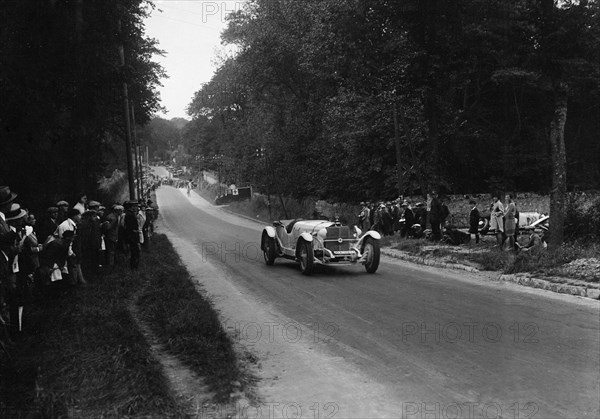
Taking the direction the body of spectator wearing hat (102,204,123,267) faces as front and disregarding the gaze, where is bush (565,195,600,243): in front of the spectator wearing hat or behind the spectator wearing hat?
in front

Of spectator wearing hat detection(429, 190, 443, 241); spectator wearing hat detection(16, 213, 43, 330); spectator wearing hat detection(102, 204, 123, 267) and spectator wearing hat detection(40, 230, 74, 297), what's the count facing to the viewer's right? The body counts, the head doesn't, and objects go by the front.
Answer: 3

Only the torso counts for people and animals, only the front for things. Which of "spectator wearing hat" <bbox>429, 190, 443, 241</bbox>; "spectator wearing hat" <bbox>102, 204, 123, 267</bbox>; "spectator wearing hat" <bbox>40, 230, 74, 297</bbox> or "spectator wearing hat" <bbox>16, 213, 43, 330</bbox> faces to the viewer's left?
"spectator wearing hat" <bbox>429, 190, 443, 241</bbox>

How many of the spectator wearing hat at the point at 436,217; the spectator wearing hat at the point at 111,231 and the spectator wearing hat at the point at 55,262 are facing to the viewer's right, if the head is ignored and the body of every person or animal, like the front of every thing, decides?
2

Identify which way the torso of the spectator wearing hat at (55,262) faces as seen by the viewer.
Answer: to the viewer's right

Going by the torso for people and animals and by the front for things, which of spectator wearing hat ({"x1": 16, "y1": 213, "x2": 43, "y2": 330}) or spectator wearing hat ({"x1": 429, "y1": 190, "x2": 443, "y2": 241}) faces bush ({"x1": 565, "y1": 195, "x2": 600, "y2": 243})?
spectator wearing hat ({"x1": 16, "y1": 213, "x2": 43, "y2": 330})

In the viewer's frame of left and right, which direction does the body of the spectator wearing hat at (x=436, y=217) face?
facing to the left of the viewer

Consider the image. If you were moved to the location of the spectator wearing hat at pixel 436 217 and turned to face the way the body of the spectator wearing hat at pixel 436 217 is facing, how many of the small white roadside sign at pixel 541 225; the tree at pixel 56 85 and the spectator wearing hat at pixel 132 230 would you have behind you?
1

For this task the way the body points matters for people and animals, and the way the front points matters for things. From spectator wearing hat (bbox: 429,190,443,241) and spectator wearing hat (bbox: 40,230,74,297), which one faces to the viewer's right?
spectator wearing hat (bbox: 40,230,74,297)

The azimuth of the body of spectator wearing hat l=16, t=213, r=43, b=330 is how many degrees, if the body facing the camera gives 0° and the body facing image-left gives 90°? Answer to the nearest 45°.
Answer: approximately 270°

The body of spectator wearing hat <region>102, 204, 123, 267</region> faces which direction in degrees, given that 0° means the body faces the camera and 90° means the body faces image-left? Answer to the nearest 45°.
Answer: approximately 270°

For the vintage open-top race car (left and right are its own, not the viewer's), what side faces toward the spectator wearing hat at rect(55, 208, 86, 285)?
right
